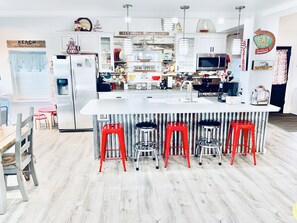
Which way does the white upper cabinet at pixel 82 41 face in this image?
toward the camera

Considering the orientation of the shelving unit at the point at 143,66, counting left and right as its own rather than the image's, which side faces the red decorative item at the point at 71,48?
right

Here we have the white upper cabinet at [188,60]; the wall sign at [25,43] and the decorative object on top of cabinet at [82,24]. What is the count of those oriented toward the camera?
3

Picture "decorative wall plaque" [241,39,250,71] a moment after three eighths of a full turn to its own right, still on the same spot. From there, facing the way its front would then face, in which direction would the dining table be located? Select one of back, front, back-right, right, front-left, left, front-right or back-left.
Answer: back-left

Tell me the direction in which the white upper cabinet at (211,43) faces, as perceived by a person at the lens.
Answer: facing the viewer

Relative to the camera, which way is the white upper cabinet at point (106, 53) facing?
toward the camera

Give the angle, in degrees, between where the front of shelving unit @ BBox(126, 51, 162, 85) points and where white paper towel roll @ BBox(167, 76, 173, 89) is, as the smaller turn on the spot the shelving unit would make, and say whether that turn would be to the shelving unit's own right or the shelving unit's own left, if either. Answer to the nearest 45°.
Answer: approximately 90° to the shelving unit's own left

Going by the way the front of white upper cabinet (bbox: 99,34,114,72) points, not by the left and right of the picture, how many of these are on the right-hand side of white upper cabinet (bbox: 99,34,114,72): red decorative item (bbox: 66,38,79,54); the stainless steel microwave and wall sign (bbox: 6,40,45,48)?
2

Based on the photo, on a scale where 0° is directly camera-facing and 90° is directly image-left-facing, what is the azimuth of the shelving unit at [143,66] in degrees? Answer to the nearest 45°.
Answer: approximately 0°

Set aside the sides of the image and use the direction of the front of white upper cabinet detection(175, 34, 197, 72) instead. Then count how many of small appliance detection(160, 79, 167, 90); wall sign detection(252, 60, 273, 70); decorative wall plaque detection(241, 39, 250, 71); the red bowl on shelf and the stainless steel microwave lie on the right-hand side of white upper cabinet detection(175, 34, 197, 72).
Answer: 2

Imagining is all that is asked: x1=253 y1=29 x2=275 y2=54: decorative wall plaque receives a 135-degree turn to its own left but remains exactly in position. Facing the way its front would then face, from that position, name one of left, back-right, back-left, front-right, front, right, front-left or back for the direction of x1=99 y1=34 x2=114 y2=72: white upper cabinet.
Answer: back-left
